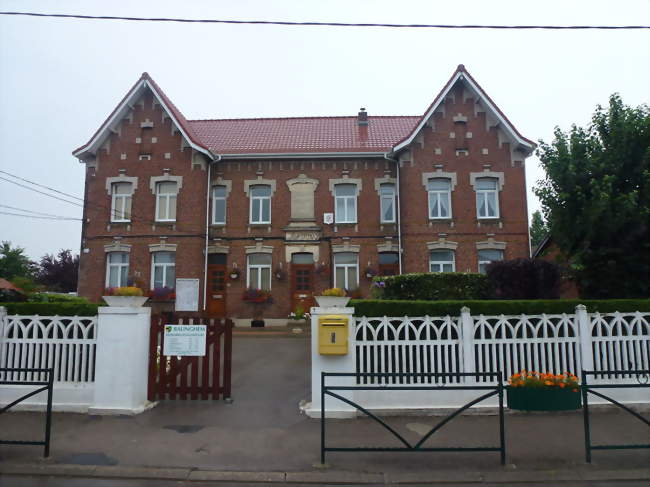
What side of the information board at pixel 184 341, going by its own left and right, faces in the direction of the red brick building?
back

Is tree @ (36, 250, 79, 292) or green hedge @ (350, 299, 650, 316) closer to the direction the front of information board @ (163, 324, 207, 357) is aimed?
the green hedge

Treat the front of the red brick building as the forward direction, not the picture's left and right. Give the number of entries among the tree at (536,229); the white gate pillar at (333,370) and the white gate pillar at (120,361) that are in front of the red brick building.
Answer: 2

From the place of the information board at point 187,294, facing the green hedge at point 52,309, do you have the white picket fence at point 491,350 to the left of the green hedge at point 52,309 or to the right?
left

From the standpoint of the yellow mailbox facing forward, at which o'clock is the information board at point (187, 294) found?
The information board is roughly at 5 o'clock from the yellow mailbox.

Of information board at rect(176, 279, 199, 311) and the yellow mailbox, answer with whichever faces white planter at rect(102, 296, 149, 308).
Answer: the information board

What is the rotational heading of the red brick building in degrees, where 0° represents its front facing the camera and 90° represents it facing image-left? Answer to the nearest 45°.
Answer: approximately 0°

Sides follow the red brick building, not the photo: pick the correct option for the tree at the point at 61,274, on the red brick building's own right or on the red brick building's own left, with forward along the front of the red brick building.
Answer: on the red brick building's own right

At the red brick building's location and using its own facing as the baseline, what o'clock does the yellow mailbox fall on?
The yellow mailbox is roughly at 12 o'clock from the red brick building.

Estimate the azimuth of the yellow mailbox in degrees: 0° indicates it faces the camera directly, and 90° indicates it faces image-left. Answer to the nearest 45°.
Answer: approximately 0°
